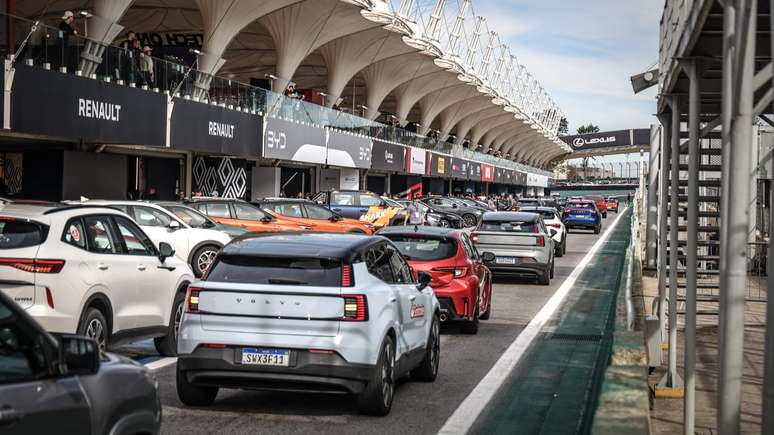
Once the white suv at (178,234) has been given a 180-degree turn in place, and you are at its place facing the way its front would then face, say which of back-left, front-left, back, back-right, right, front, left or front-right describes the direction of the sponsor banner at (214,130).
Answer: right

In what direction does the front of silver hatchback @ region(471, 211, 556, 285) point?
away from the camera

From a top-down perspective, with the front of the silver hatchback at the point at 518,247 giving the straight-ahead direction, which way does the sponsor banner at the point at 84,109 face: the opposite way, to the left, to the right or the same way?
to the right

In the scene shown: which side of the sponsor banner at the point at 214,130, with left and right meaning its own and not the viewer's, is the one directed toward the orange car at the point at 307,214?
front

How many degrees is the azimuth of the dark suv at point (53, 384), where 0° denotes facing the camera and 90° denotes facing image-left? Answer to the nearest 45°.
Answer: approximately 225°

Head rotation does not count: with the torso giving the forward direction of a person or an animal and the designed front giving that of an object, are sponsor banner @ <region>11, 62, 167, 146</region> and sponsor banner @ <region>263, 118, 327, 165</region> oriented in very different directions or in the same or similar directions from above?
same or similar directions

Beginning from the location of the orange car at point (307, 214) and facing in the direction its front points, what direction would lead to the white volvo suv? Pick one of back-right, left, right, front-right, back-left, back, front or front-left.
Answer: right

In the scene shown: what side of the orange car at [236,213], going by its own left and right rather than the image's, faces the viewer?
right

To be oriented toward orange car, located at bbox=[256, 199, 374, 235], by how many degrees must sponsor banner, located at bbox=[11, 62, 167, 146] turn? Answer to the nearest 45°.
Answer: approximately 45° to its left

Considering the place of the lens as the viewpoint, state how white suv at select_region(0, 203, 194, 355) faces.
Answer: facing away from the viewer and to the right of the viewer

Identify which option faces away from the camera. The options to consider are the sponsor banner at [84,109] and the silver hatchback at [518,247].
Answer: the silver hatchback

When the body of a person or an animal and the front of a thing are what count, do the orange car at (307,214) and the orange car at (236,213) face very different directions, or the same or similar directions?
same or similar directions

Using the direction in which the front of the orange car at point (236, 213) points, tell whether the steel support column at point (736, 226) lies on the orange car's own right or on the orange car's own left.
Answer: on the orange car's own right

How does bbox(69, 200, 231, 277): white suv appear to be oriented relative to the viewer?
to the viewer's right

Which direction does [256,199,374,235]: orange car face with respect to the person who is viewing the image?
facing to the right of the viewer
